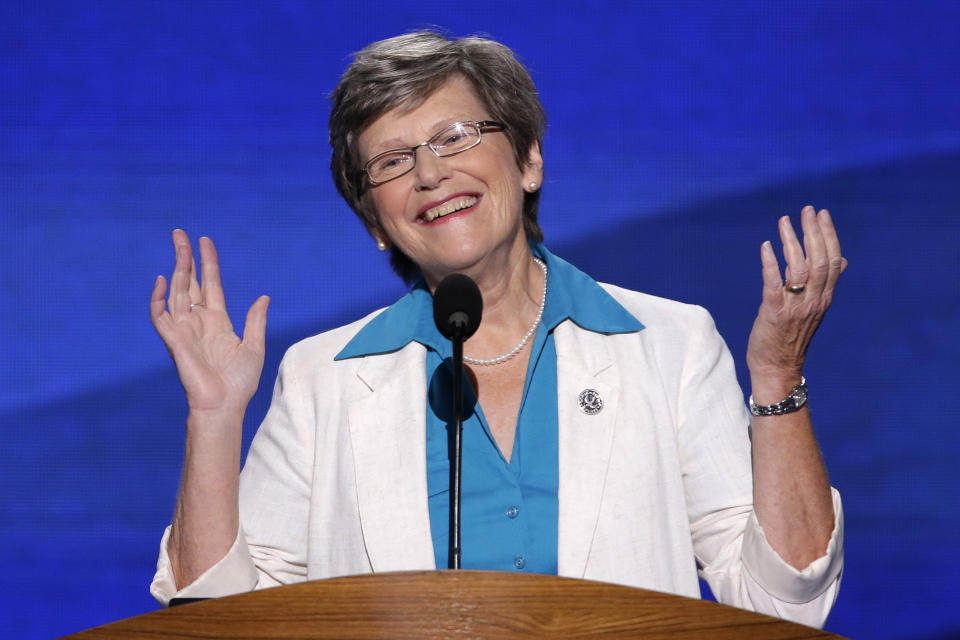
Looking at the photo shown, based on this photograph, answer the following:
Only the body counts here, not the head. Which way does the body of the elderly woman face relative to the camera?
toward the camera

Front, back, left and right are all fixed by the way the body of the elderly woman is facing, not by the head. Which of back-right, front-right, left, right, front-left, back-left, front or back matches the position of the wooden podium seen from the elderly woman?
front

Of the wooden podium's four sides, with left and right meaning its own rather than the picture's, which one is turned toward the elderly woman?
back
